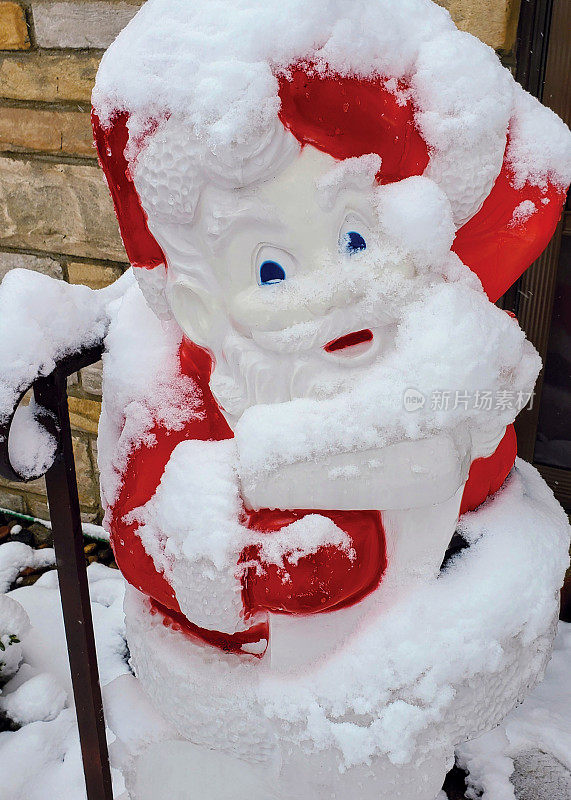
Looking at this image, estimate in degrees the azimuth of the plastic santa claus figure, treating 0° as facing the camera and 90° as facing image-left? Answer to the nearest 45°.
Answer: approximately 315°
